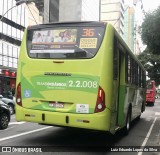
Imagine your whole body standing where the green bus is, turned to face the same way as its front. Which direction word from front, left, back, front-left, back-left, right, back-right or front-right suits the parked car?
left

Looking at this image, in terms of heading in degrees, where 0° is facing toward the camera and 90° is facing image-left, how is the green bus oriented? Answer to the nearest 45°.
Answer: approximately 225°

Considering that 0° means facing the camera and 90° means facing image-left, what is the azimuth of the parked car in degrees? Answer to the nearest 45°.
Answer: approximately 225°

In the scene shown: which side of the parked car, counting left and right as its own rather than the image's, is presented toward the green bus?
right
